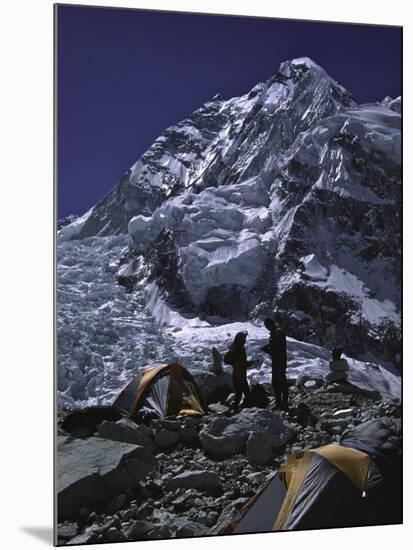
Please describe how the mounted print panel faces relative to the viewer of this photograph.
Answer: facing the viewer and to the right of the viewer
